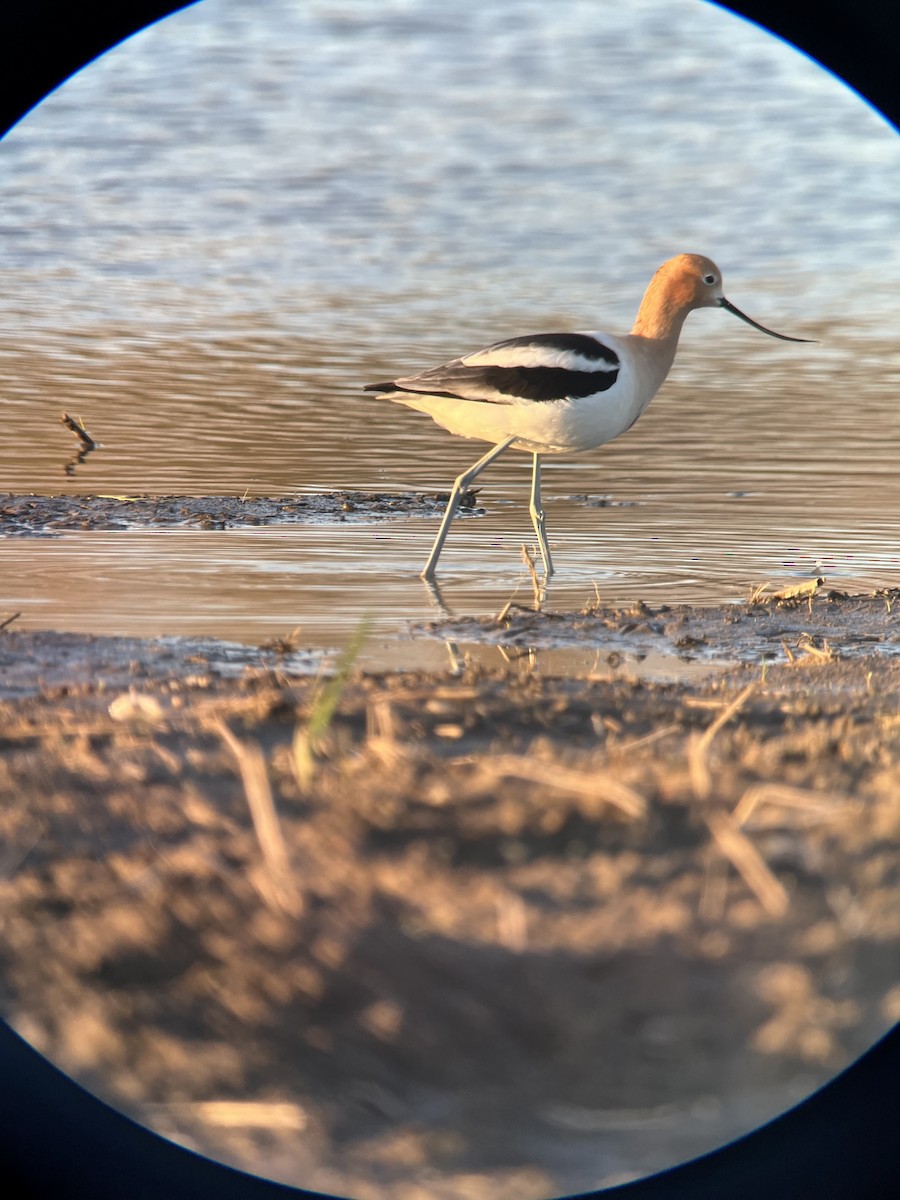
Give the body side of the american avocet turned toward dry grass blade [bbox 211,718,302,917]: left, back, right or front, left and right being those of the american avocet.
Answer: right

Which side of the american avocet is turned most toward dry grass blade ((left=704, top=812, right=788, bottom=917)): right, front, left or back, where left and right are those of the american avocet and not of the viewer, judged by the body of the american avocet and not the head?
right

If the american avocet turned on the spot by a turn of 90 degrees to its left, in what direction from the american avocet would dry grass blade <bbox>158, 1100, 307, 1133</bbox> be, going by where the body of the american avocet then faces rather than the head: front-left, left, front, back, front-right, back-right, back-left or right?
back

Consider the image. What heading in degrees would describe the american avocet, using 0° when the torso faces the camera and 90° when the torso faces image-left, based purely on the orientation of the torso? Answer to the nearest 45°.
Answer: approximately 270°
